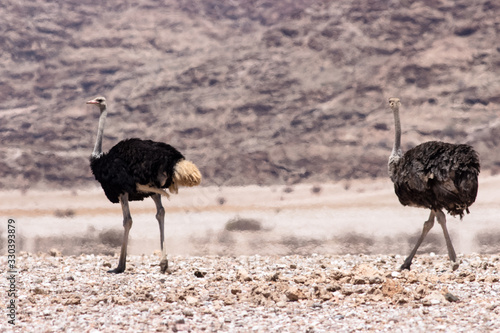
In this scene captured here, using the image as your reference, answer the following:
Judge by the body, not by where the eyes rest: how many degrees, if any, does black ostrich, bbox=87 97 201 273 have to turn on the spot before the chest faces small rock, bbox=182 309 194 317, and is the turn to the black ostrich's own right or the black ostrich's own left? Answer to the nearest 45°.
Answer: approximately 90° to the black ostrich's own left

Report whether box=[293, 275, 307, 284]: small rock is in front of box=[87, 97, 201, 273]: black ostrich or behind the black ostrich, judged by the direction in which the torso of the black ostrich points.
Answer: behind

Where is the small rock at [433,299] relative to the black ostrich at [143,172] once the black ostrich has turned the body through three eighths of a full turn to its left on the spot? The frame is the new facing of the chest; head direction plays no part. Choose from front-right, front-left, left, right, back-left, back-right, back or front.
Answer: front

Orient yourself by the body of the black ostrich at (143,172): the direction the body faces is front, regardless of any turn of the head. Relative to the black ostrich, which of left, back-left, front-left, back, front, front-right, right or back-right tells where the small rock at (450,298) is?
back-left

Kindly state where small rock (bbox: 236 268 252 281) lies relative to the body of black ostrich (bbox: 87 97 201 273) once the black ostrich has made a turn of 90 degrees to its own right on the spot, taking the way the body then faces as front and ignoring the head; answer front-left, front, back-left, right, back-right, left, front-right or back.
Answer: back-right

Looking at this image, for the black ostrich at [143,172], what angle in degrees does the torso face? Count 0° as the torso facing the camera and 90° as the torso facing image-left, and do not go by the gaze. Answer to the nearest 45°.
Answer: approximately 90°

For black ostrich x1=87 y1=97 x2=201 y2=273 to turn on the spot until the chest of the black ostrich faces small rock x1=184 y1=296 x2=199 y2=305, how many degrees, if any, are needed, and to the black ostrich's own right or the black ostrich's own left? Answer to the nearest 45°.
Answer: approximately 90° to the black ostrich's own left
